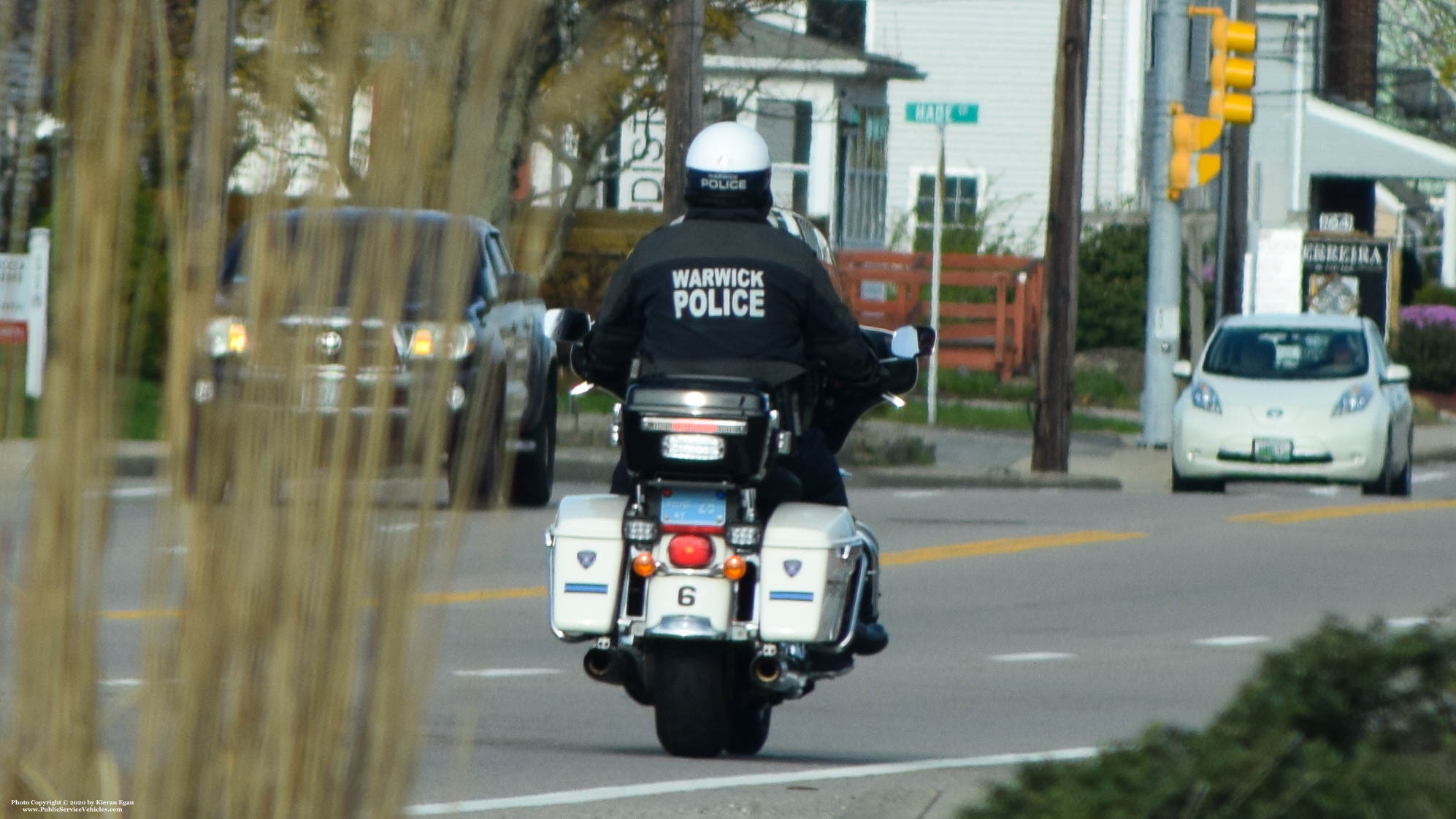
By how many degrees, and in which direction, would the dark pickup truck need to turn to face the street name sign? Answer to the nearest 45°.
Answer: approximately 180°

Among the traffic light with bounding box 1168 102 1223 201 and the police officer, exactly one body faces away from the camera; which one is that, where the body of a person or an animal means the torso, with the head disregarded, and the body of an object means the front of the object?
the police officer

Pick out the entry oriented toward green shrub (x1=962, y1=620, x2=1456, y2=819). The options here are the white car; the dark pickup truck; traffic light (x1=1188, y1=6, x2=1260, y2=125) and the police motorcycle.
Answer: the white car

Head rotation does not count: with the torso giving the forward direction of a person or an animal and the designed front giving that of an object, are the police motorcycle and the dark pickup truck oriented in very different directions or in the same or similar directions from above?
very different directions

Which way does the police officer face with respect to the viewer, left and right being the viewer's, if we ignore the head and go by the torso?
facing away from the viewer

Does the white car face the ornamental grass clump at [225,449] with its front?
yes

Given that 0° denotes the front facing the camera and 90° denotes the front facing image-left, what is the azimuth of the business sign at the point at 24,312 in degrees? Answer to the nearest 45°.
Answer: approximately 0°
